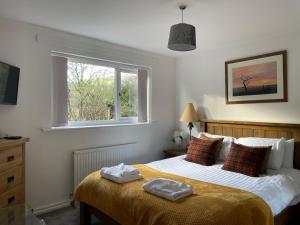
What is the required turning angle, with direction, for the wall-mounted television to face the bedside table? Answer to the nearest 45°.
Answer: approximately 45° to its left

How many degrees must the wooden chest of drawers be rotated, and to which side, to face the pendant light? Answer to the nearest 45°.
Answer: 0° — it already faces it

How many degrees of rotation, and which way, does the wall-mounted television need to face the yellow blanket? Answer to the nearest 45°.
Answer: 0° — it already faces it
